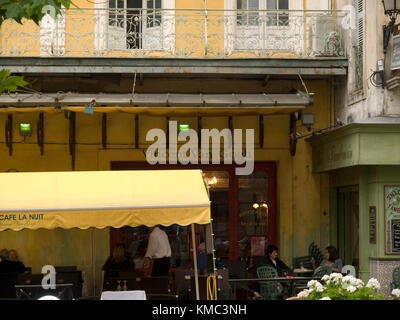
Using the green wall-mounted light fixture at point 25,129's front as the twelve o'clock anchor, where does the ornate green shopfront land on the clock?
The ornate green shopfront is roughly at 10 o'clock from the green wall-mounted light fixture.

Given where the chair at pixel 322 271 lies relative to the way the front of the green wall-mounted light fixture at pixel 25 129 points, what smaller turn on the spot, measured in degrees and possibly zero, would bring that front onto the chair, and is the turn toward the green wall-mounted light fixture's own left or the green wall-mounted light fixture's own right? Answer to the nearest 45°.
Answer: approximately 45° to the green wall-mounted light fixture's own left

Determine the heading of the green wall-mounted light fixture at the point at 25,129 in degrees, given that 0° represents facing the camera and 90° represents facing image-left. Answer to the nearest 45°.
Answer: approximately 0°

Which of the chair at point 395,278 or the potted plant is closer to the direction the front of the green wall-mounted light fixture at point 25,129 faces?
the potted plant

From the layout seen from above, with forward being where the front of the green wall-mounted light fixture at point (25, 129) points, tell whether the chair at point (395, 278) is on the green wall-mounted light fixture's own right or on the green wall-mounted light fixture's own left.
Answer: on the green wall-mounted light fixture's own left

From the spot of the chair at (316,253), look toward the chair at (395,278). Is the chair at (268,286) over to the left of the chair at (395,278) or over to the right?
right

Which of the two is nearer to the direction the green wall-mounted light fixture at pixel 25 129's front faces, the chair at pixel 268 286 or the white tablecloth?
the white tablecloth

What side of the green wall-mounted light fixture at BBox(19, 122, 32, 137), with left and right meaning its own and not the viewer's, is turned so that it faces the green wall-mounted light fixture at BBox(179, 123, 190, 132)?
left

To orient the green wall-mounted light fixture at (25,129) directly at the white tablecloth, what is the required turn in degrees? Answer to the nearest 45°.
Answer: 0° — it already faces it

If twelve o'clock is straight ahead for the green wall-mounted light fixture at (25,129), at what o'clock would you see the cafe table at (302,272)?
The cafe table is roughly at 10 o'clock from the green wall-mounted light fixture.

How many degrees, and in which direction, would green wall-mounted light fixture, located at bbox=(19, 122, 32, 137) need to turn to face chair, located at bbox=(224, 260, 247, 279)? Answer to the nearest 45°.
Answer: approximately 45° to its left

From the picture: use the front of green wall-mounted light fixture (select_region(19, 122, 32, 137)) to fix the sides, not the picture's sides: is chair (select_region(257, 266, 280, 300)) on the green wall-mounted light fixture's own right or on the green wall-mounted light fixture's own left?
on the green wall-mounted light fixture's own left
